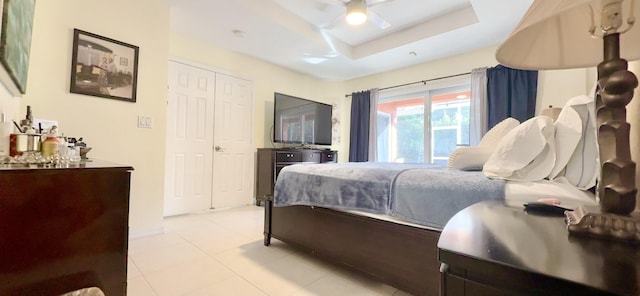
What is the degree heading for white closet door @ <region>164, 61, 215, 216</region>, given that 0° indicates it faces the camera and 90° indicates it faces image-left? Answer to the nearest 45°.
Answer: approximately 315°

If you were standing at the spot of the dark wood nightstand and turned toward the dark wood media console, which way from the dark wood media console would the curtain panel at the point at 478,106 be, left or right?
right

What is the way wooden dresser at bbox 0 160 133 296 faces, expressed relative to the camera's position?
facing to the right of the viewer

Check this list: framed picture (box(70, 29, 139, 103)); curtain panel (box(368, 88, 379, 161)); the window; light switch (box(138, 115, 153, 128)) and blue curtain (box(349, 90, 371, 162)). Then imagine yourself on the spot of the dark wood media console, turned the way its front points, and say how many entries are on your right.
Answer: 2

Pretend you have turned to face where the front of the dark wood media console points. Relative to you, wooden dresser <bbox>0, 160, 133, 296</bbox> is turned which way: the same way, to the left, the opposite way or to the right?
to the left

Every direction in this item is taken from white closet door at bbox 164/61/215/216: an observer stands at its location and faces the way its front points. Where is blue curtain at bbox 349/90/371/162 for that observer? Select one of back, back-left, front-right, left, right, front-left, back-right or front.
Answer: front-left

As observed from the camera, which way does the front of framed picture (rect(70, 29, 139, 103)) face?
facing the viewer and to the right of the viewer

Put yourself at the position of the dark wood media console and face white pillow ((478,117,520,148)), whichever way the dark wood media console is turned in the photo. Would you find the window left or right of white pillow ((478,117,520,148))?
left

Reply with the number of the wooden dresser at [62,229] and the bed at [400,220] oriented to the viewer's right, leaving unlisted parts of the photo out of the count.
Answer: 1

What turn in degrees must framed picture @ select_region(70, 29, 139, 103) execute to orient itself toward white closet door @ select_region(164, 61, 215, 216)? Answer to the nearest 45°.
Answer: approximately 90° to its left

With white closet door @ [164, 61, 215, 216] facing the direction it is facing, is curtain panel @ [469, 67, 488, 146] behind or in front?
in front

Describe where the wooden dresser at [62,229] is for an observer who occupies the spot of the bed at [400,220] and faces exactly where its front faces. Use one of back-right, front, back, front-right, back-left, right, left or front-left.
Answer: left

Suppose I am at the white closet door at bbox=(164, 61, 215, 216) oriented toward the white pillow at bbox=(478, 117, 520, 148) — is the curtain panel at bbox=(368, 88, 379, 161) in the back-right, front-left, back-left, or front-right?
front-left

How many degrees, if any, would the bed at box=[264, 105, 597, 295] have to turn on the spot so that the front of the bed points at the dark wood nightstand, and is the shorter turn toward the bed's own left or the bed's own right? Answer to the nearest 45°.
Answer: approximately 135° to the bed's own left
